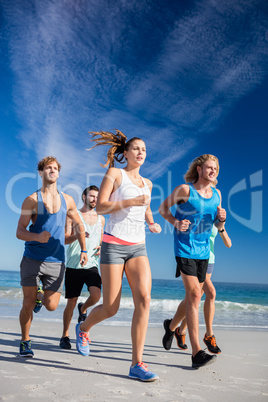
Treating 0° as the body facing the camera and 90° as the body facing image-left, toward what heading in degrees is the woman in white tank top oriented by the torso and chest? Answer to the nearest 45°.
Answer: approximately 315°

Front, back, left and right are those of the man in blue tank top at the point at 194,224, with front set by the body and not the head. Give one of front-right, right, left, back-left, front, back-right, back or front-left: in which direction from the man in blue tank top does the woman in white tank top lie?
right

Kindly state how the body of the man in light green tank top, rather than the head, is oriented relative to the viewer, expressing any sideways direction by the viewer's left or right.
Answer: facing the viewer and to the right of the viewer

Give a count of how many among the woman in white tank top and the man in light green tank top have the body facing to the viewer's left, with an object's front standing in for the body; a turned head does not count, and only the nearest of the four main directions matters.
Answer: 0

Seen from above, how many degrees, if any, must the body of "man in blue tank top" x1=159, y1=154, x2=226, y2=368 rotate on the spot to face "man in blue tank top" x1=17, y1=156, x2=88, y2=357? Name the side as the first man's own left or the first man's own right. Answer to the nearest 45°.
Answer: approximately 135° to the first man's own right
